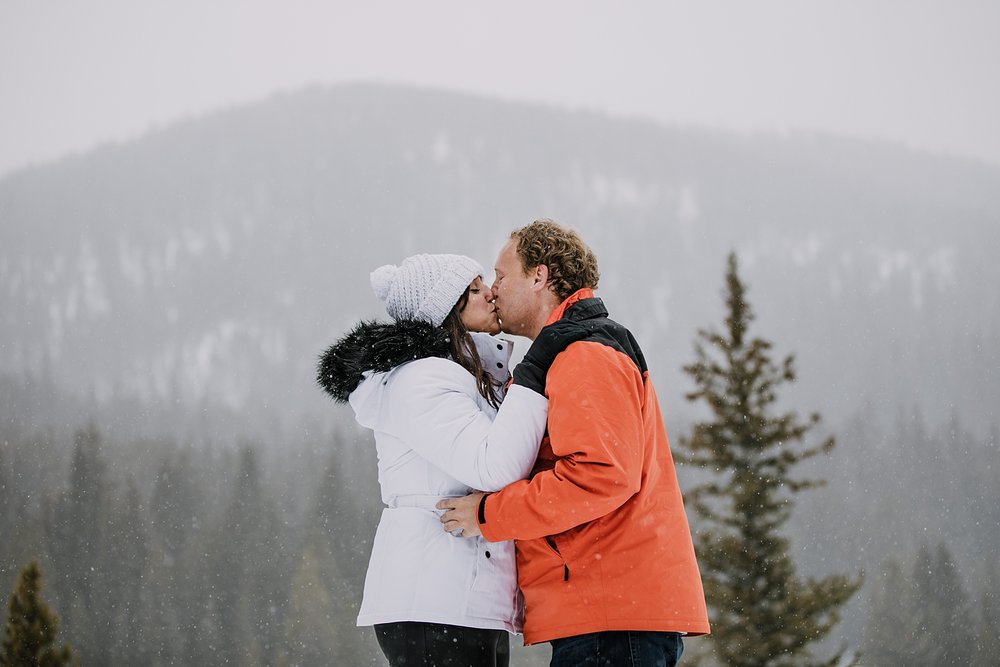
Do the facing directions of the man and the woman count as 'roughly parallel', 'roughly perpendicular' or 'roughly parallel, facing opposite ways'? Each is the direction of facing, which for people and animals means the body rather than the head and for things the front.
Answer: roughly parallel, facing opposite ways

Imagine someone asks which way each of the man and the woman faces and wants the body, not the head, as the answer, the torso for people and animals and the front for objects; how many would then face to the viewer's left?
1

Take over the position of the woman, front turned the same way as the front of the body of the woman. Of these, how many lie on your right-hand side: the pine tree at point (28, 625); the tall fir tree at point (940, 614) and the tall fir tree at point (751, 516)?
0

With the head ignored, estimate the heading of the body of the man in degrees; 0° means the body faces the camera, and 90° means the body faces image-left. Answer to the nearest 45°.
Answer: approximately 90°

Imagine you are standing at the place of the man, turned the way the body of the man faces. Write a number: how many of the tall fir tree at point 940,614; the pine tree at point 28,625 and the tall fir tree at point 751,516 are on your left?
0

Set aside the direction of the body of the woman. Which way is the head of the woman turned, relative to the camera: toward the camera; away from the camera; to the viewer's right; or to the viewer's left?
to the viewer's right

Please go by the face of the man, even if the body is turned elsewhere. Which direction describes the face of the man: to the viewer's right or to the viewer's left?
to the viewer's left

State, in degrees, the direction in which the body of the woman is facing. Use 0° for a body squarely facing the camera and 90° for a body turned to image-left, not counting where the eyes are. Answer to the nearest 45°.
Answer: approximately 270°

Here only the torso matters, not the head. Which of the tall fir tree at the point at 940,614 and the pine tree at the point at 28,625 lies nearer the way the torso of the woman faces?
the tall fir tree
